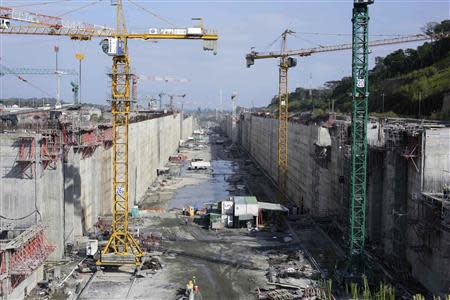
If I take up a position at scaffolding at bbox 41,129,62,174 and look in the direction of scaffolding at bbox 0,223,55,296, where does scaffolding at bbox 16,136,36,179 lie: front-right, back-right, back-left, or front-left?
front-right

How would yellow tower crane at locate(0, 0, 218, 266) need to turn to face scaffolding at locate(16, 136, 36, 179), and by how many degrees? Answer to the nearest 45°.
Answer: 0° — it already faces it

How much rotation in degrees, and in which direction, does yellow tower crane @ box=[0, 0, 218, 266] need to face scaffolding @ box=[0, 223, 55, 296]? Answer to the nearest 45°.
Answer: approximately 45° to its left

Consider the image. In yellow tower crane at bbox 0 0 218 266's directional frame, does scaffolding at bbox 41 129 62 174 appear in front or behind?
in front

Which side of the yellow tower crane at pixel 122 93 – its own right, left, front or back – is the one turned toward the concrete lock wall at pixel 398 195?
back

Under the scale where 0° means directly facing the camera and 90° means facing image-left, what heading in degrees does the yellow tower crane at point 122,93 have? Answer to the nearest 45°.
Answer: approximately 90°

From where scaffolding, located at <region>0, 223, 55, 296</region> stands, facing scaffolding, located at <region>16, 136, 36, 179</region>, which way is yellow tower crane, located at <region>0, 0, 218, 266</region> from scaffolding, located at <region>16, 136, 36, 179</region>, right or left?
right

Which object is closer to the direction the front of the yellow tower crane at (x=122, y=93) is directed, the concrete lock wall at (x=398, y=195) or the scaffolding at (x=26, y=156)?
the scaffolding
